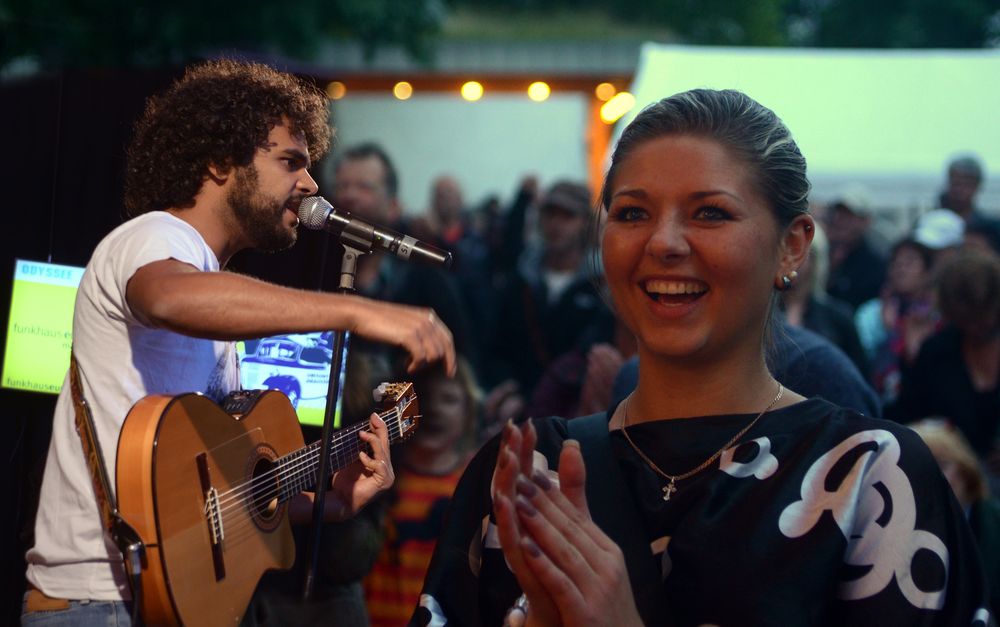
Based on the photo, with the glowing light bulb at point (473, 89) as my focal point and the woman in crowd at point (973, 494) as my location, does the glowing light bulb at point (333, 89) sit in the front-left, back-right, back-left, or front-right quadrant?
front-left

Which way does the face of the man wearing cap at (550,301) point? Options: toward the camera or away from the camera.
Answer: toward the camera

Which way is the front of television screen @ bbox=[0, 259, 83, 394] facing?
toward the camera

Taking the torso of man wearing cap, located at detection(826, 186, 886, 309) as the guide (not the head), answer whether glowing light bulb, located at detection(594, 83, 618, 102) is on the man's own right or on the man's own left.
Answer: on the man's own right

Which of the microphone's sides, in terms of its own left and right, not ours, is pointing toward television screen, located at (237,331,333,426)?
right

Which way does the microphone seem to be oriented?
to the viewer's left

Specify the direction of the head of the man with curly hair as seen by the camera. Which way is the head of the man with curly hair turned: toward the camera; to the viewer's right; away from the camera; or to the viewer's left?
to the viewer's right

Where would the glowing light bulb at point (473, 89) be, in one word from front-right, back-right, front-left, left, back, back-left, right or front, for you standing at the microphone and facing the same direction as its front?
right

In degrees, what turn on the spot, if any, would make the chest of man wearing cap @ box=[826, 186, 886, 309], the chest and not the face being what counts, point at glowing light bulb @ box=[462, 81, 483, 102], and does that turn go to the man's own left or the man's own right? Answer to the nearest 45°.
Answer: approximately 90° to the man's own right

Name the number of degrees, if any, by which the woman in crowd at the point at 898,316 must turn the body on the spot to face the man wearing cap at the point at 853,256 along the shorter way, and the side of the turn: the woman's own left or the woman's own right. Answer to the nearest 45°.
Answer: approximately 135° to the woman's own right

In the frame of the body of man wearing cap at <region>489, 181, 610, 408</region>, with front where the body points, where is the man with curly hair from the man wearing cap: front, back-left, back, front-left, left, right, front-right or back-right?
front

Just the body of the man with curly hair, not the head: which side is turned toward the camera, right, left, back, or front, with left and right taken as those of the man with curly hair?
right

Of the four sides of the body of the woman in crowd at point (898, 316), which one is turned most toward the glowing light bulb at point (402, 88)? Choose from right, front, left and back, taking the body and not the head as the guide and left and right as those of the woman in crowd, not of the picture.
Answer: right

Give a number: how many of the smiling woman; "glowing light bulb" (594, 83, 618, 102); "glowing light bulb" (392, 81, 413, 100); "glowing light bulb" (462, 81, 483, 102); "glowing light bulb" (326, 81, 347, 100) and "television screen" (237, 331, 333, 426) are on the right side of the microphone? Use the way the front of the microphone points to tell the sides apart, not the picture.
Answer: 5
